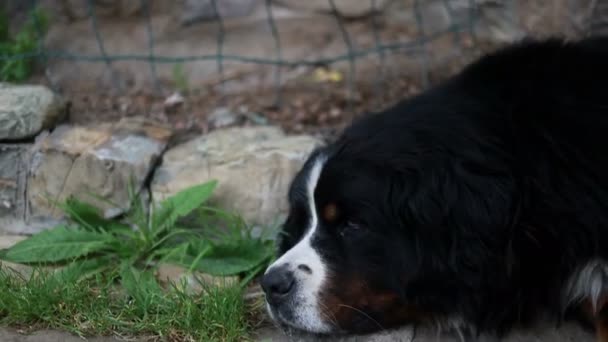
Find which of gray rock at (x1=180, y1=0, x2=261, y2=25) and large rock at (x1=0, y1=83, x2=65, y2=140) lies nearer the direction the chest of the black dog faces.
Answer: the large rock

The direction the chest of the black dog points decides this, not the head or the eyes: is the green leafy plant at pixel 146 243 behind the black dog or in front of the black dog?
in front

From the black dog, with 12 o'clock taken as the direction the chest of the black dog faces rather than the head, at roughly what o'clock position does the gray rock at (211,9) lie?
The gray rock is roughly at 2 o'clock from the black dog.

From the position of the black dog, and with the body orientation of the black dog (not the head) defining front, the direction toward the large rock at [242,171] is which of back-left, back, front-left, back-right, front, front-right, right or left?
front-right

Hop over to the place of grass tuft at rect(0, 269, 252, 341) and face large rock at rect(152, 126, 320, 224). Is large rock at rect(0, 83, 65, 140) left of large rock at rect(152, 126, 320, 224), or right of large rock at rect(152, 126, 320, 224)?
left

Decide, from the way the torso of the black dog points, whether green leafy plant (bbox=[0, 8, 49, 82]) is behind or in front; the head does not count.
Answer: in front

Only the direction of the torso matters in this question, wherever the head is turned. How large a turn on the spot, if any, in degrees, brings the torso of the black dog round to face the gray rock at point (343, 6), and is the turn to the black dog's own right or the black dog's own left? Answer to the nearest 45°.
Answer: approximately 90° to the black dog's own right

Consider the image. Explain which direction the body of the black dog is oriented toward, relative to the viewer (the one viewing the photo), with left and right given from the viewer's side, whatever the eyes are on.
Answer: facing to the left of the viewer
